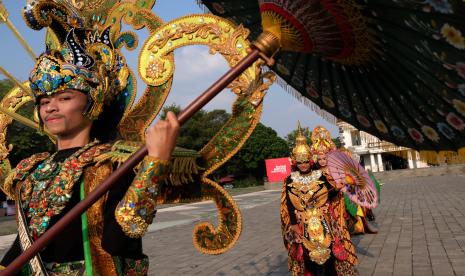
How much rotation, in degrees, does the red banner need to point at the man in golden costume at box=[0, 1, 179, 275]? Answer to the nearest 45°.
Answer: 0° — it already faces them

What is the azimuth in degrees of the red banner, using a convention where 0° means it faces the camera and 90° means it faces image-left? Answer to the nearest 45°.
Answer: approximately 0°

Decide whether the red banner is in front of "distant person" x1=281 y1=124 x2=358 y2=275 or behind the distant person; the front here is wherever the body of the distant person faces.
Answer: behind

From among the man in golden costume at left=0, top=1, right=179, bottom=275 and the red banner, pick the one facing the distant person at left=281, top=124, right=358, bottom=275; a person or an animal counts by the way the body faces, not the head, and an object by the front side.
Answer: the red banner

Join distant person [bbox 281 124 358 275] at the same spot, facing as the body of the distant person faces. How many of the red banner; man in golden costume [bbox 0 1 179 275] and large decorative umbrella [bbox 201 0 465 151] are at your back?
1

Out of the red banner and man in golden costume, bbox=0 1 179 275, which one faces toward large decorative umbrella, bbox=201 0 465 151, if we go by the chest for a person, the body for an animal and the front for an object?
the red banner

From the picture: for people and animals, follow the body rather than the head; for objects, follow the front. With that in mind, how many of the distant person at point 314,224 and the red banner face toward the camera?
2

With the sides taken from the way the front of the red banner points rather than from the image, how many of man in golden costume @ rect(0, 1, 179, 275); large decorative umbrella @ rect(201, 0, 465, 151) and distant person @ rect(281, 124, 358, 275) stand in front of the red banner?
3

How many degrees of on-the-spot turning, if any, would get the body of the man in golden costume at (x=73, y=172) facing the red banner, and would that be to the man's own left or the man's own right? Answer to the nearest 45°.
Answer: approximately 180°

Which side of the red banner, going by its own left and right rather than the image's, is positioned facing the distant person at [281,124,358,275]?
front

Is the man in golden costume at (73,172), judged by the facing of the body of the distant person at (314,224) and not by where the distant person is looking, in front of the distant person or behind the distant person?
in front

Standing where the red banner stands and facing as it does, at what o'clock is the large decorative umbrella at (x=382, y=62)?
The large decorative umbrella is roughly at 12 o'clock from the red banner.

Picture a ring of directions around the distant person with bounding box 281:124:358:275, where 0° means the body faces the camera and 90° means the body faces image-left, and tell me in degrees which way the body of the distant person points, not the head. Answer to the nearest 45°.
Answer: approximately 0°
